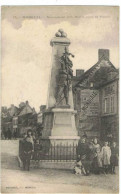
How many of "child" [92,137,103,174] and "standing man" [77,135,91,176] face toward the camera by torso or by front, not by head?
2

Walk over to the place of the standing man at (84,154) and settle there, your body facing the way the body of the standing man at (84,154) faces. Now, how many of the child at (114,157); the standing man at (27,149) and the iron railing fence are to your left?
1

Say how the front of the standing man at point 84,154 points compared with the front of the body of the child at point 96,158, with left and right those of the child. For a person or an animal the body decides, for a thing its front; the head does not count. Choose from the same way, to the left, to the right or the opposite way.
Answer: the same way

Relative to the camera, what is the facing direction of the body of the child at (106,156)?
toward the camera

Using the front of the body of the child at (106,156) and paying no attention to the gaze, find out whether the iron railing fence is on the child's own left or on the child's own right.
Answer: on the child's own right

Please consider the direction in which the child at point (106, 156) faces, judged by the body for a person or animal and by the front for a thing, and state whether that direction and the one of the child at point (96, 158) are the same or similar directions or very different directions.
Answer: same or similar directions

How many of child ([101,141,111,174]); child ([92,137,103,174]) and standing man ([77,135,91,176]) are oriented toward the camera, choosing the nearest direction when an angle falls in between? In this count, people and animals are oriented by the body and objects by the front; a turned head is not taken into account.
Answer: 3

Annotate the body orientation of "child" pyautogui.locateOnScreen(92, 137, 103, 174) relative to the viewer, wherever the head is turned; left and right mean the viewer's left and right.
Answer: facing the viewer

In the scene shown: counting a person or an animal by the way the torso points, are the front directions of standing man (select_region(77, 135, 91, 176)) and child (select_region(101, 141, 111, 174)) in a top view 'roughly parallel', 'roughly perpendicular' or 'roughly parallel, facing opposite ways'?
roughly parallel

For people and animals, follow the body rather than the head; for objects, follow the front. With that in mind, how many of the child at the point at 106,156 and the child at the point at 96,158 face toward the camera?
2
